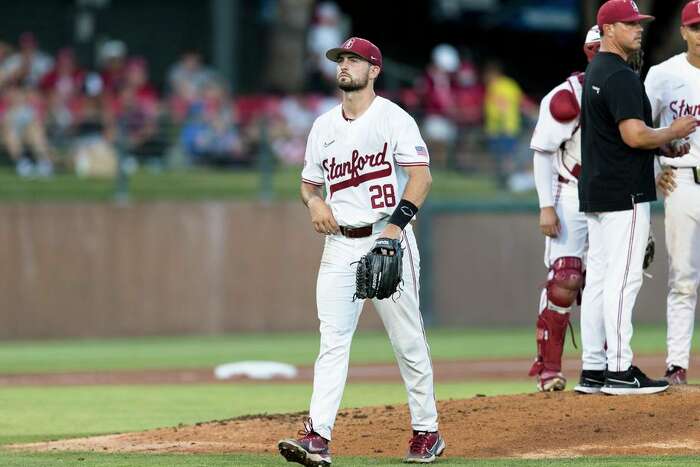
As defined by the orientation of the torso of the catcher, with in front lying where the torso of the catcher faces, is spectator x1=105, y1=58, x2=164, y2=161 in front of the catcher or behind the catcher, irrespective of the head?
behind

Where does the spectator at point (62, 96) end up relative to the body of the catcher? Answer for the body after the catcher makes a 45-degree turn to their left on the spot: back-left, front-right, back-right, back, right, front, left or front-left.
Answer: back-left

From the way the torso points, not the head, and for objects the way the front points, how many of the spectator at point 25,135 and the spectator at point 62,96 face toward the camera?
2

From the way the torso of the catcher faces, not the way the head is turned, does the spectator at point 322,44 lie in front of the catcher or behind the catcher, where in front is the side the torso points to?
behind

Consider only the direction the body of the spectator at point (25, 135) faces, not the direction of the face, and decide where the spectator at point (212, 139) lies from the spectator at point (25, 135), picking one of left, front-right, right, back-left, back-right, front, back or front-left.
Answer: left

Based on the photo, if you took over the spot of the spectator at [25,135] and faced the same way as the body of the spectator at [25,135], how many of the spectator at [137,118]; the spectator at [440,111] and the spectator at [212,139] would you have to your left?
3

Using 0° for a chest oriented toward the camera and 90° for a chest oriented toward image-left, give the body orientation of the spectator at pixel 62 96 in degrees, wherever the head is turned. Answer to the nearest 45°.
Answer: approximately 0°

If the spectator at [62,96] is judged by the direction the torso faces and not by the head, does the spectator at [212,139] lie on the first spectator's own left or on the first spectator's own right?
on the first spectator's own left

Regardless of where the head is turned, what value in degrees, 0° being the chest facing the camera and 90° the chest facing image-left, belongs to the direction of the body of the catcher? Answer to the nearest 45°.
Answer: approximately 315°
